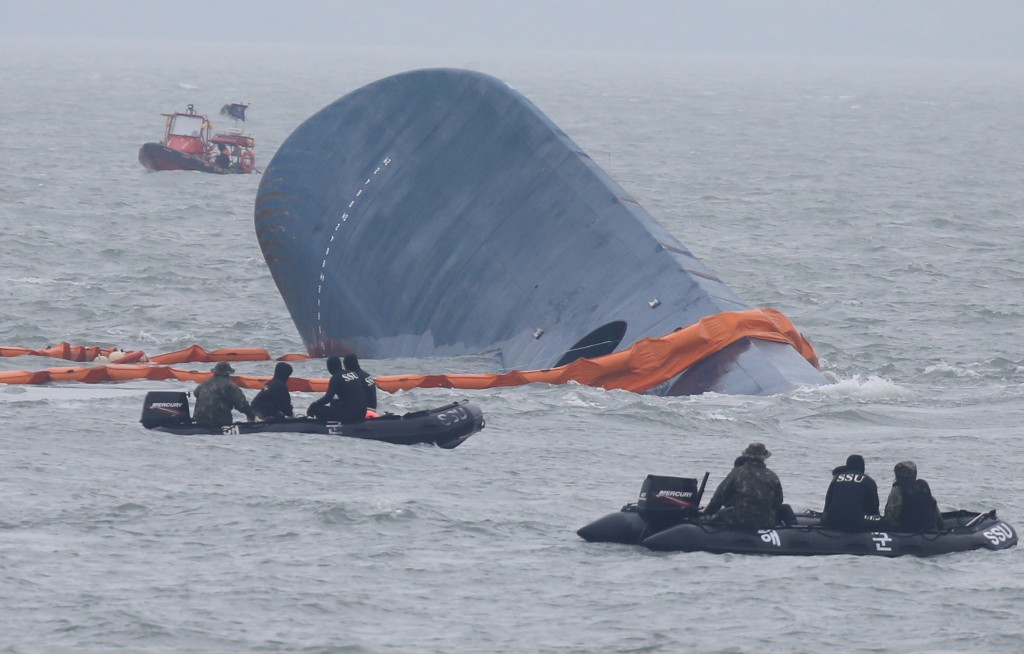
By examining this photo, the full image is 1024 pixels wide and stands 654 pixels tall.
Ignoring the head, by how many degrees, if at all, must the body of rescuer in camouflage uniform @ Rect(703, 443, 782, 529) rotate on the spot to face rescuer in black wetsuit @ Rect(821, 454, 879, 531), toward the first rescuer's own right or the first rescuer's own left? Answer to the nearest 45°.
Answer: approximately 90° to the first rescuer's own right

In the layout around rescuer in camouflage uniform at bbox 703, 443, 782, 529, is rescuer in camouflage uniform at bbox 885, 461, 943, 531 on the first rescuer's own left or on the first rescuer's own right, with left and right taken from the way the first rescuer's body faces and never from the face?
on the first rescuer's own right

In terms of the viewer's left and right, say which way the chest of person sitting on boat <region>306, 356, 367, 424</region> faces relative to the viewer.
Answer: facing away from the viewer and to the left of the viewer

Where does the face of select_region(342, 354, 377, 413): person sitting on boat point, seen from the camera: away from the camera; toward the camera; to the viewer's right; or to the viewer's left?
away from the camera

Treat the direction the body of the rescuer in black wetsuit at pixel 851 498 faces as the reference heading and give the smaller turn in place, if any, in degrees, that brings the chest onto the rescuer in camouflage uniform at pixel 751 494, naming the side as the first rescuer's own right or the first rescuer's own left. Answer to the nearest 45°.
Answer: approximately 90° to the first rescuer's own left

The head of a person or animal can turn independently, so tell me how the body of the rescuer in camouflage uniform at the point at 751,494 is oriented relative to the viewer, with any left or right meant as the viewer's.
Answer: facing away from the viewer

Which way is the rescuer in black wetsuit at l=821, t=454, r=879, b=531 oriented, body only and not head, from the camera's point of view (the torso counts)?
away from the camera

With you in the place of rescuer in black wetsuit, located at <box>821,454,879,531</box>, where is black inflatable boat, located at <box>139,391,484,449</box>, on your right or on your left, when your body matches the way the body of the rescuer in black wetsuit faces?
on your left

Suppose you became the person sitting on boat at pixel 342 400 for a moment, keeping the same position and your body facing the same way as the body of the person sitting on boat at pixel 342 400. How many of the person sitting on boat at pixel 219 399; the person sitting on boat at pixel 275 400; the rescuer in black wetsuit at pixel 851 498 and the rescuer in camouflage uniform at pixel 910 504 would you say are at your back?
2

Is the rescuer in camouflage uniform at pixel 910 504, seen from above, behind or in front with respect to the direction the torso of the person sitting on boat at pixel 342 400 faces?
behind

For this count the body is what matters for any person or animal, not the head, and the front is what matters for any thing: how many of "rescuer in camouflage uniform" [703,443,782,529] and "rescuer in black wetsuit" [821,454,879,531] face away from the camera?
2
